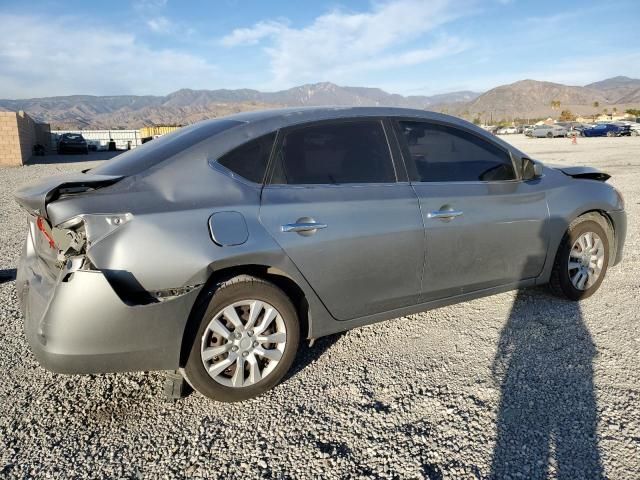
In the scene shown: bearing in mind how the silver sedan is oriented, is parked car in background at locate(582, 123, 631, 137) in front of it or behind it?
in front

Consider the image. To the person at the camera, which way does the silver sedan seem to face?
facing away from the viewer and to the right of the viewer

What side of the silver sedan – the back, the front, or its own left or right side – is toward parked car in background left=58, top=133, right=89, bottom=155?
left

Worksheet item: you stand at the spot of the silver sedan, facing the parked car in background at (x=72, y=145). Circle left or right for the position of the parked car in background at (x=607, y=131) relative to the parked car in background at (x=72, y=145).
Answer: right

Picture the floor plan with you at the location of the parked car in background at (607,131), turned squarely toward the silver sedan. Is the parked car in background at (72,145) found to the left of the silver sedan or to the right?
right
